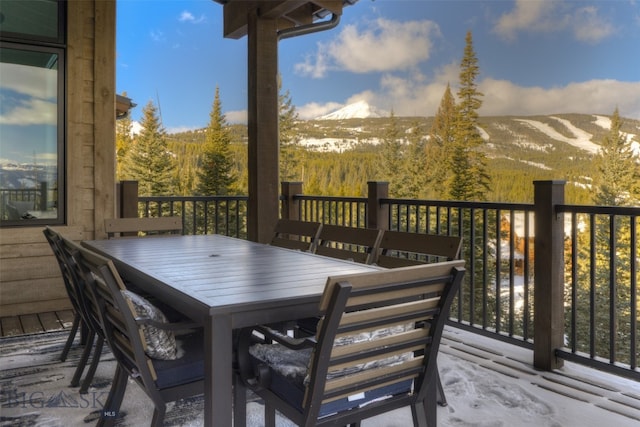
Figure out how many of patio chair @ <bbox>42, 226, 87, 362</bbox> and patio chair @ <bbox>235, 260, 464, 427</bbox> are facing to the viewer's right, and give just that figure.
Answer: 1

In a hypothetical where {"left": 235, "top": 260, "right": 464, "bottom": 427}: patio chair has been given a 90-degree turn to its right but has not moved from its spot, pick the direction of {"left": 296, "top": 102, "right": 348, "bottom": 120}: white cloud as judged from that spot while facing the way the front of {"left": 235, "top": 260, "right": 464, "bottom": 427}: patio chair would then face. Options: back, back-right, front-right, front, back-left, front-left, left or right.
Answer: front-left

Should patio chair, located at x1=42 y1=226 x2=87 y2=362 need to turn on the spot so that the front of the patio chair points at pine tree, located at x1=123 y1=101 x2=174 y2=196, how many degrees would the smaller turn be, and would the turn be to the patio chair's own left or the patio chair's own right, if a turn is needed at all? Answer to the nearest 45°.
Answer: approximately 90° to the patio chair's own left

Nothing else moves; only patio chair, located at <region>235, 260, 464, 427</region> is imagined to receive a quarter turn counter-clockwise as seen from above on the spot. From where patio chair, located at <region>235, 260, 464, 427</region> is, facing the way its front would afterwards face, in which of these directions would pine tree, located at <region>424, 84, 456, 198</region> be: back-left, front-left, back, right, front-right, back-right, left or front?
back-right

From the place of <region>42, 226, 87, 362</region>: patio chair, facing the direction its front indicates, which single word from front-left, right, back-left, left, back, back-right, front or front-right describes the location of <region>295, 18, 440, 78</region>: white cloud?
front-left

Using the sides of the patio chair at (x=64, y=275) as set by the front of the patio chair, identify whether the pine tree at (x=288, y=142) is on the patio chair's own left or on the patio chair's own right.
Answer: on the patio chair's own left

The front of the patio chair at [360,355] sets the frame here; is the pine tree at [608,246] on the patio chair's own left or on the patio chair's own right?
on the patio chair's own right

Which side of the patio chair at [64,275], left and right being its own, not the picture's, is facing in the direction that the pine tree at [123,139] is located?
left

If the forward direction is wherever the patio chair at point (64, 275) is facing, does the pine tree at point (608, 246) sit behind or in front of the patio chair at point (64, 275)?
in front

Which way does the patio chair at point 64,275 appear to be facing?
to the viewer's right

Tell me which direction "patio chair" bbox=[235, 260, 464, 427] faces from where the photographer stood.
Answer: facing away from the viewer and to the left of the viewer

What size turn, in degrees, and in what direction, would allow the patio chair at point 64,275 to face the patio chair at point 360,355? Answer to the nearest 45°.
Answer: approximately 45° to its right

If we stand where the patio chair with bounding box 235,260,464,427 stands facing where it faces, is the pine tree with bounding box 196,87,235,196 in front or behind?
in front

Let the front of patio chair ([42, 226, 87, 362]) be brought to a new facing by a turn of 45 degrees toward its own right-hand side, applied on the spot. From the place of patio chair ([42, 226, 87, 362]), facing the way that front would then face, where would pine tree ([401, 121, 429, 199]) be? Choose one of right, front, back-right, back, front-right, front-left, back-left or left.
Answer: left

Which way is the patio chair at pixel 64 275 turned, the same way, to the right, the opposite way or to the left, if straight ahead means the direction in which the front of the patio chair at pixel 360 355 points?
to the right
